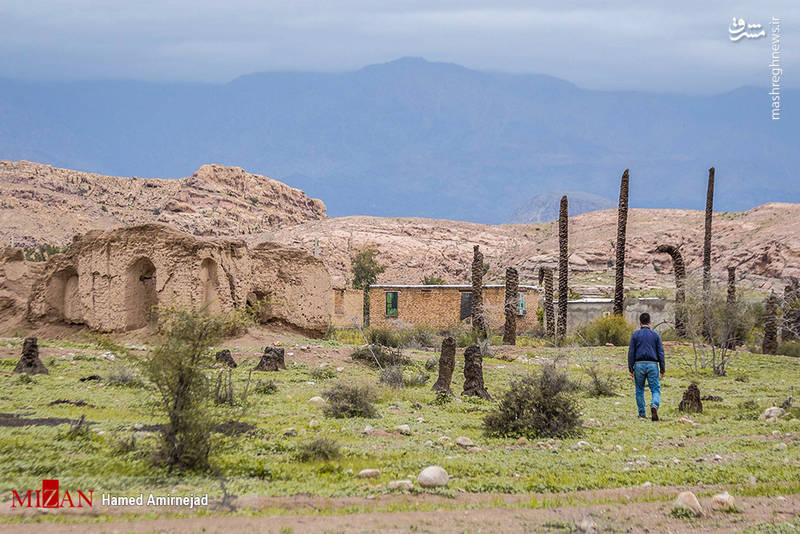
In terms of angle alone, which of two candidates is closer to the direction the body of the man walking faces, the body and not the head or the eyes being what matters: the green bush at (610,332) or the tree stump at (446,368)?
the green bush

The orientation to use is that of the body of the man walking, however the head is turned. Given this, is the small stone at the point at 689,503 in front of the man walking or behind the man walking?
behind

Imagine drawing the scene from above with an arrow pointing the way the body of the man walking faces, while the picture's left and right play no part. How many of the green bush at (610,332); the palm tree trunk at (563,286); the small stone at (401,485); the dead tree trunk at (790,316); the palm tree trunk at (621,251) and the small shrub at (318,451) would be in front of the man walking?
4

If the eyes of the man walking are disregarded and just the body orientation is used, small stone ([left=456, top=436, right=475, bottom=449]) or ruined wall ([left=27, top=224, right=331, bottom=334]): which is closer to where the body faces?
the ruined wall

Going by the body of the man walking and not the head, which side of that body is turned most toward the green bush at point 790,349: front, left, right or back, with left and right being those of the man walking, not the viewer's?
front

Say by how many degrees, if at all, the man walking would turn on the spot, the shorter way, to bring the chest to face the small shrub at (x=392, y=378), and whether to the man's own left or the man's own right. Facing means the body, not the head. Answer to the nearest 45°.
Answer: approximately 90° to the man's own left

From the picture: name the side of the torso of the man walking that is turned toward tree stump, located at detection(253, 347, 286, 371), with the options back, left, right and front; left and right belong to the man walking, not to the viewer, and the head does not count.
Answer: front

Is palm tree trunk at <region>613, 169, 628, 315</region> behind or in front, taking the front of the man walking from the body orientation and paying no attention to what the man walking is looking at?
in front

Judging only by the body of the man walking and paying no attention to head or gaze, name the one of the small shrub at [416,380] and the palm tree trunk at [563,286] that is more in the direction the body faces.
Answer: the palm tree trunk

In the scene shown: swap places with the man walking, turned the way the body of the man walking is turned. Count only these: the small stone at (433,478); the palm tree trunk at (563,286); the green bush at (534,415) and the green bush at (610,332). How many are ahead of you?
2

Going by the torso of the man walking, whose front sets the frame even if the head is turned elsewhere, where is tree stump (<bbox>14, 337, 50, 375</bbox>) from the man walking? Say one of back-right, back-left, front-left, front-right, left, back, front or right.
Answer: left

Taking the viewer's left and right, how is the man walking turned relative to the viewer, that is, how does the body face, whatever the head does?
facing away from the viewer
